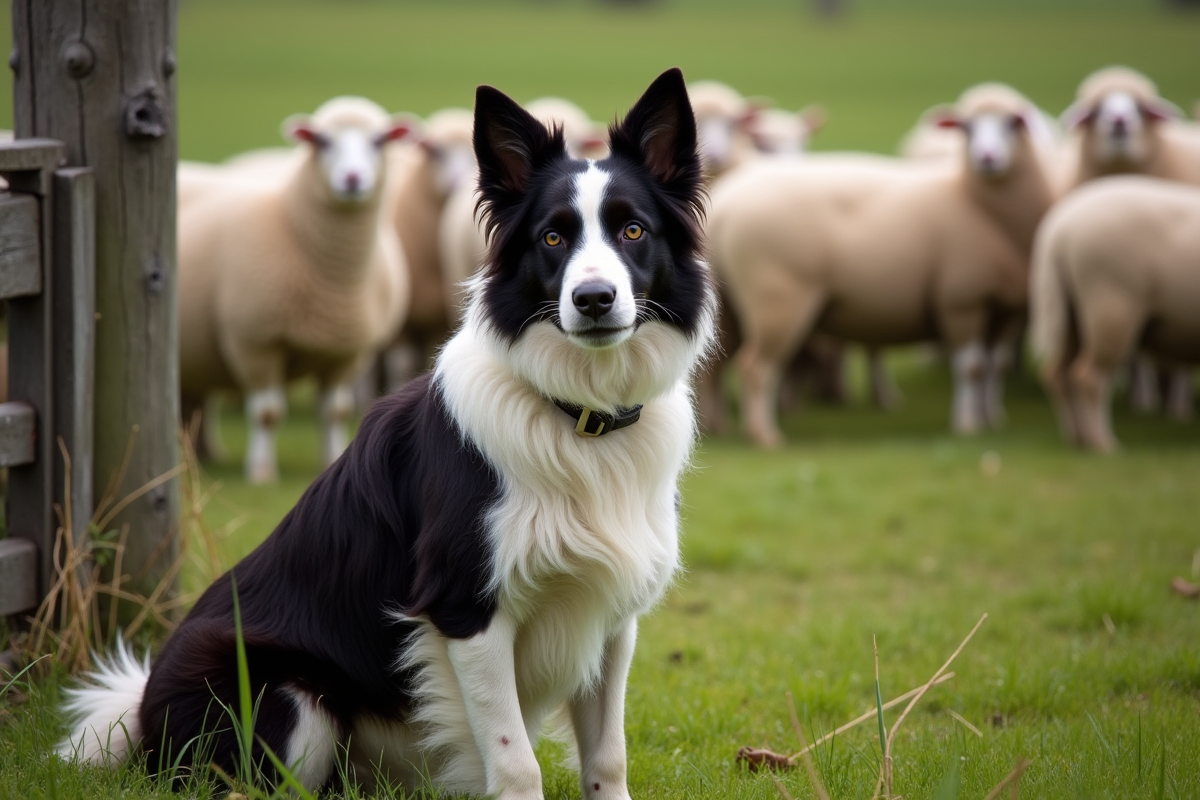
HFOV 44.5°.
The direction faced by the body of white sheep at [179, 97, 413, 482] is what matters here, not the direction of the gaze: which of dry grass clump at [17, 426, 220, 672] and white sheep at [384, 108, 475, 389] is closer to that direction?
the dry grass clump

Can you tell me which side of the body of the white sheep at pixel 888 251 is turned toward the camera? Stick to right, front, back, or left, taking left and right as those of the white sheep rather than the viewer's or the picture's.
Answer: right

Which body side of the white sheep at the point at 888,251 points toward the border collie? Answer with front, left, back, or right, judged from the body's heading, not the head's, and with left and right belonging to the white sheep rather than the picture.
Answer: right

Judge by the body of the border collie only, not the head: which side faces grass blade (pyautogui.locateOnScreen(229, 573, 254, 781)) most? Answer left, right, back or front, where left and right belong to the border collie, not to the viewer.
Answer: right

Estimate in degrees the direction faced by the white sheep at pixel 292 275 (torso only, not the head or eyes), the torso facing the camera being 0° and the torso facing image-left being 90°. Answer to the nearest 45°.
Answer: approximately 315°

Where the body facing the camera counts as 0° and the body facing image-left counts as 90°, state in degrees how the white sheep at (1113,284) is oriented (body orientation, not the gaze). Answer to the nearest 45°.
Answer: approximately 270°

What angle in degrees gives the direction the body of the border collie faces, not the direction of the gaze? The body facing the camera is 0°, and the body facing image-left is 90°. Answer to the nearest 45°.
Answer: approximately 315°
